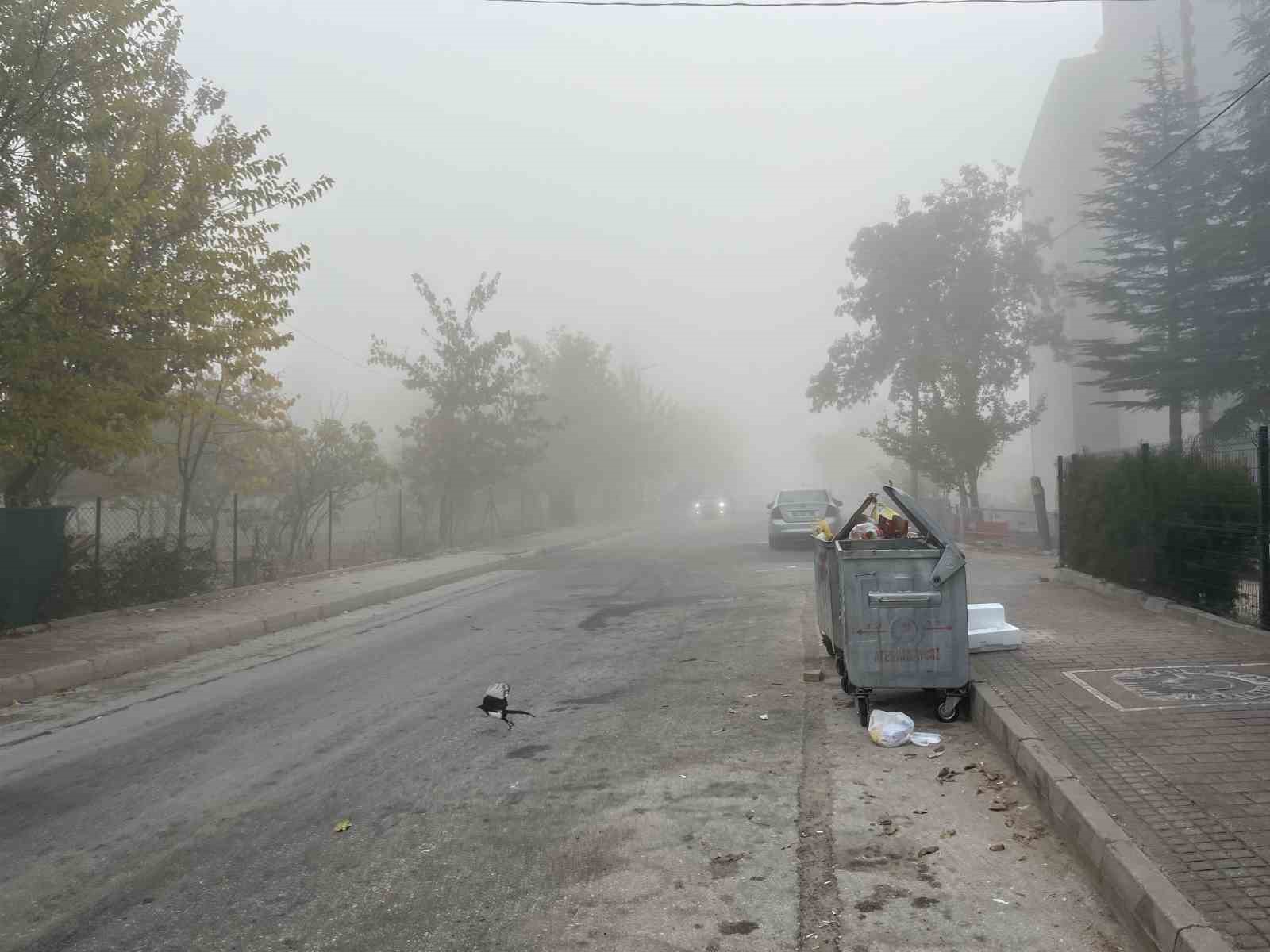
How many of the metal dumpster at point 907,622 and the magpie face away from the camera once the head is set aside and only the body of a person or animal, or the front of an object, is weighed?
0

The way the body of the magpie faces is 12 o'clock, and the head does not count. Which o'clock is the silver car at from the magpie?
The silver car is roughly at 4 o'clock from the magpie.

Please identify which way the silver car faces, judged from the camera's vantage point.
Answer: facing away from the viewer

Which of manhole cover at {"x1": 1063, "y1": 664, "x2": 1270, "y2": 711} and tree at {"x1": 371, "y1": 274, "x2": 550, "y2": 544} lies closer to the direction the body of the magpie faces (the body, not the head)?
the tree

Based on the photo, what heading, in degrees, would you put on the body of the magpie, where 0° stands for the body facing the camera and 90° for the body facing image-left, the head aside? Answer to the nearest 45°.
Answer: approximately 90°

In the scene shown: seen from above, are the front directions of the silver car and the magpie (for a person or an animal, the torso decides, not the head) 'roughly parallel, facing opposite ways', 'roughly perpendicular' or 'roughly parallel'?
roughly perpendicular

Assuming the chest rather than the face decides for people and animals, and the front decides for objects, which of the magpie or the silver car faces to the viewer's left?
the magpie

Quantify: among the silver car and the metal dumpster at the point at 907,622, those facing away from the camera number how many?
1

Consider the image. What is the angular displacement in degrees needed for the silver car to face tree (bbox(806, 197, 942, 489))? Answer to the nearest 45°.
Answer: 0° — it already faces it

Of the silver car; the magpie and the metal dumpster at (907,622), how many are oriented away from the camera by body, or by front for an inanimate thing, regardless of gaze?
1
